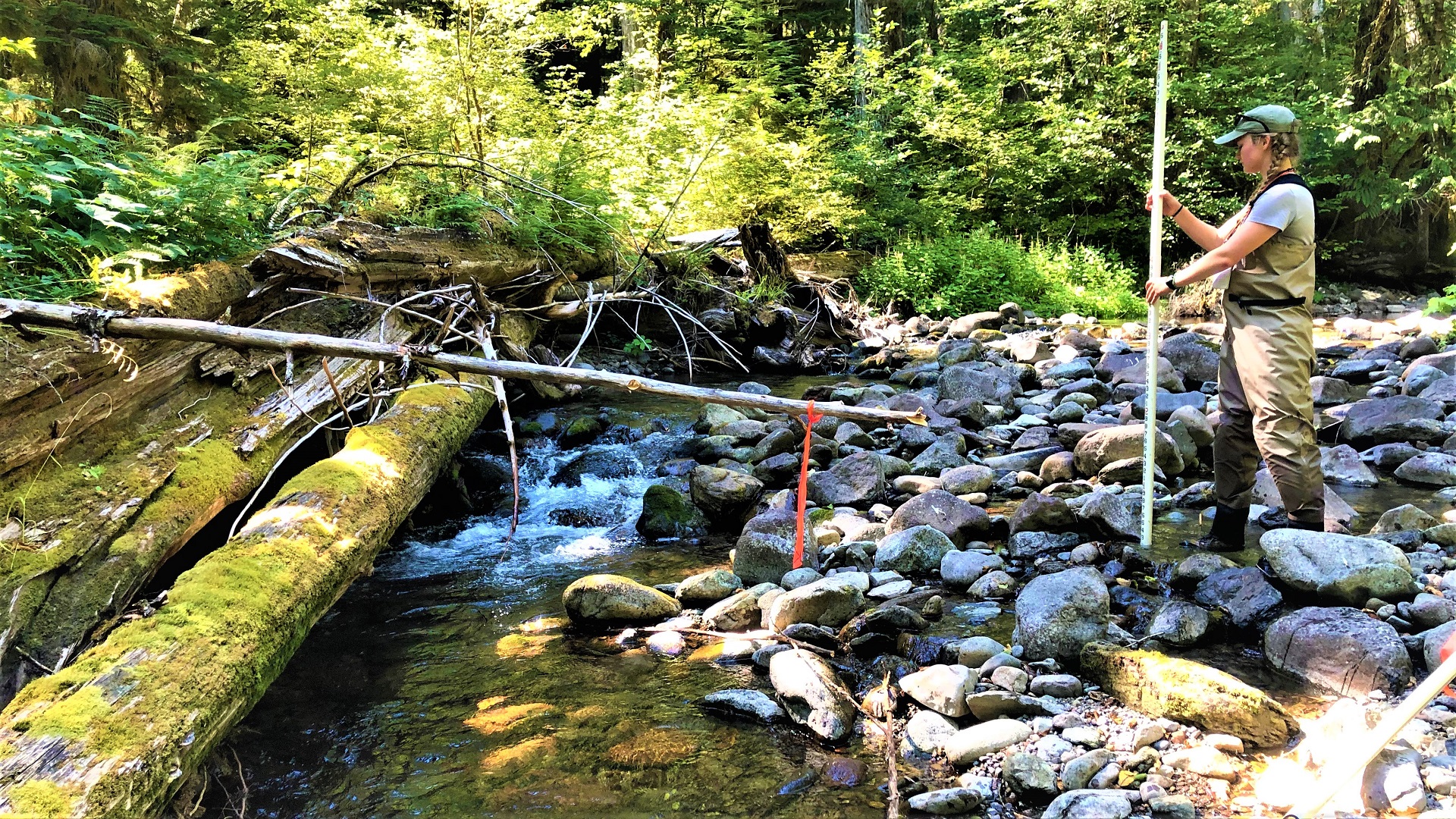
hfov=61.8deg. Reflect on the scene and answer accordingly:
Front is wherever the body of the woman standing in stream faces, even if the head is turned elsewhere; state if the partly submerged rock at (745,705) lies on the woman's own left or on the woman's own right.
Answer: on the woman's own left

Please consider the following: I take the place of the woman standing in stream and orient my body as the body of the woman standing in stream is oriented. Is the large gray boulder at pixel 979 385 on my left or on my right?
on my right

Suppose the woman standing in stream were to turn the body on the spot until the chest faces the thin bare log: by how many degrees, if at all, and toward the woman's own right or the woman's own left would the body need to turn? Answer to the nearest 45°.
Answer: approximately 45° to the woman's own left

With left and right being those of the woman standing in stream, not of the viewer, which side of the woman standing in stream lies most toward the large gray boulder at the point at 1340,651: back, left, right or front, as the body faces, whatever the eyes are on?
left

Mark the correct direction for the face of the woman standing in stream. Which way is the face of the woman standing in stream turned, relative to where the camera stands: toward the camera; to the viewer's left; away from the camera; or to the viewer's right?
to the viewer's left

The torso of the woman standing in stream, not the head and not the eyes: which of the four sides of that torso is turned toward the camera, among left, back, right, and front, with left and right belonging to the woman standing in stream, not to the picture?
left

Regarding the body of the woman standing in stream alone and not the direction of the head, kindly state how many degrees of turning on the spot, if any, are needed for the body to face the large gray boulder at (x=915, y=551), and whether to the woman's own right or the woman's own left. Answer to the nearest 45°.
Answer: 0° — they already face it

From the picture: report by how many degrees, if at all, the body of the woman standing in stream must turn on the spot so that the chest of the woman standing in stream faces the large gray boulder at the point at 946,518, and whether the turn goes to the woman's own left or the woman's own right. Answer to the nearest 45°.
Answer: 0° — they already face it

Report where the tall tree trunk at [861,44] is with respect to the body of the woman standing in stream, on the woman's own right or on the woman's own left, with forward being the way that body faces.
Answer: on the woman's own right

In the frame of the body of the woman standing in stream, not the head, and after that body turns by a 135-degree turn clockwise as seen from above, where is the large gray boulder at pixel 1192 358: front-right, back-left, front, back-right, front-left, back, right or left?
front-left

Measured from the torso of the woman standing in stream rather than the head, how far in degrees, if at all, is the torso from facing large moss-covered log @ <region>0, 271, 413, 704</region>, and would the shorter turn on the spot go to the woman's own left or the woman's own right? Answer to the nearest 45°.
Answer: approximately 45° to the woman's own left
